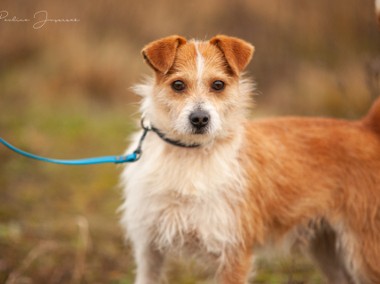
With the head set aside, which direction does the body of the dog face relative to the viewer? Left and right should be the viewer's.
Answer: facing the viewer and to the left of the viewer
